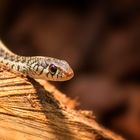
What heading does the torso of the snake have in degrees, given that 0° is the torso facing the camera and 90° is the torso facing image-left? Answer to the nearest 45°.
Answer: approximately 270°
